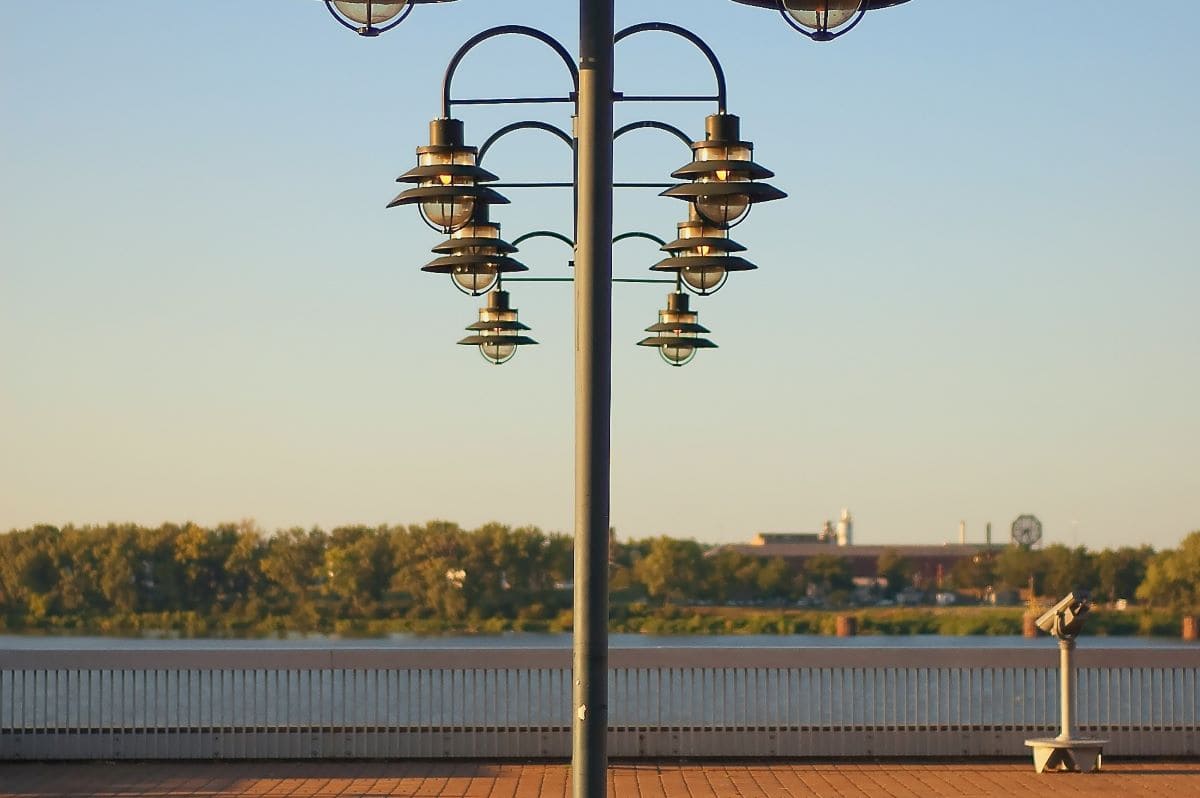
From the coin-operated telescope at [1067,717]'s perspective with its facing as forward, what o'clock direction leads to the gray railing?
The gray railing is roughly at 12 o'clock from the coin-operated telescope.

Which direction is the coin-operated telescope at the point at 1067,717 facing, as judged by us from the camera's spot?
facing to the left of the viewer
